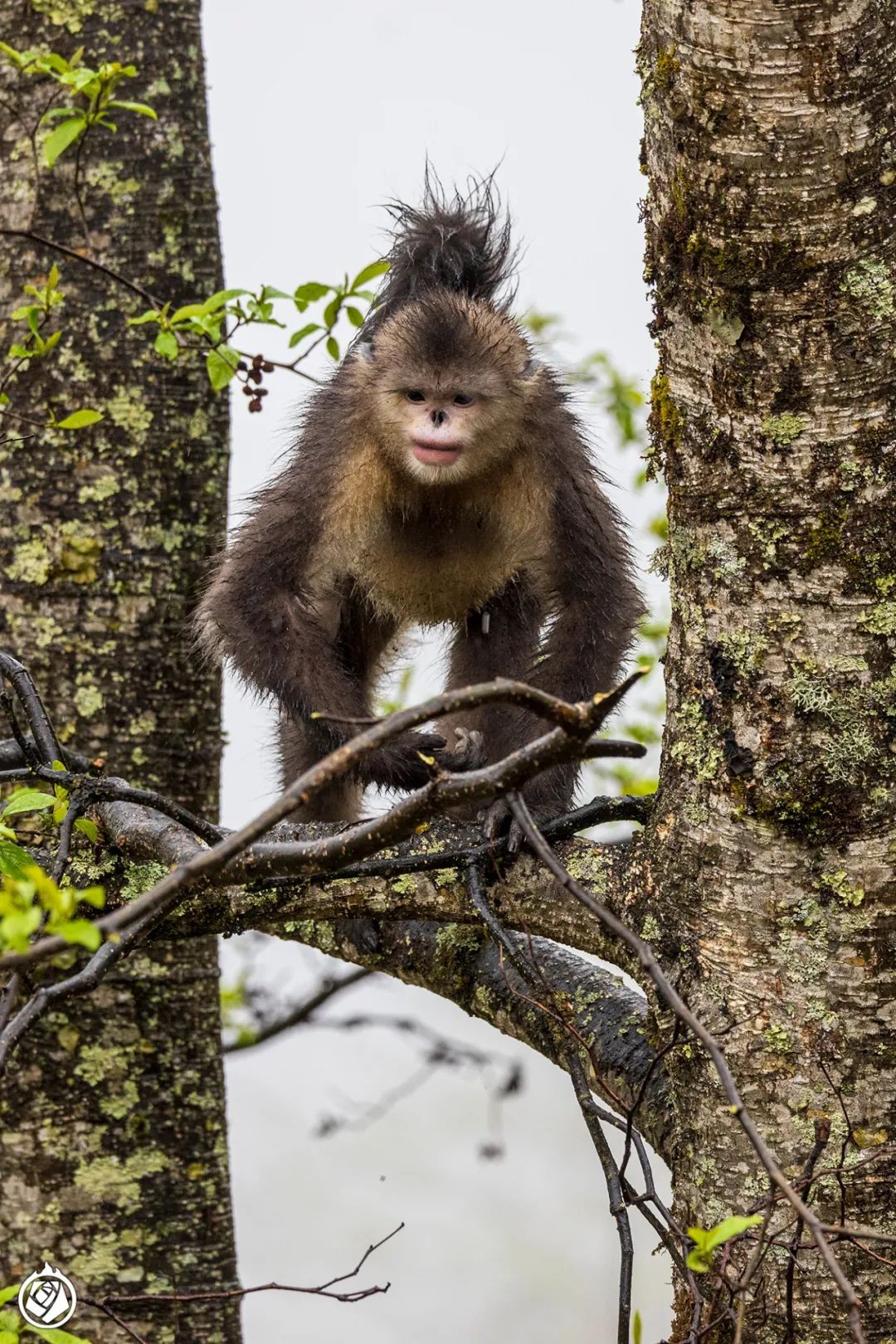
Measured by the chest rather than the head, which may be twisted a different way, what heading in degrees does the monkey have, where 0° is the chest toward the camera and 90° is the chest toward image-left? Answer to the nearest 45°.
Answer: approximately 0°
